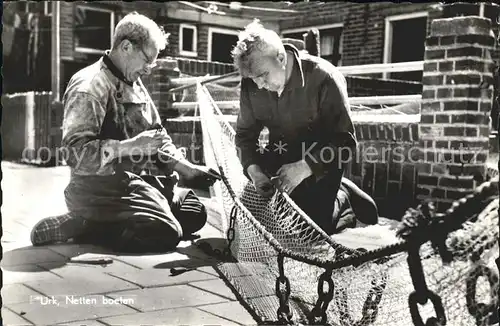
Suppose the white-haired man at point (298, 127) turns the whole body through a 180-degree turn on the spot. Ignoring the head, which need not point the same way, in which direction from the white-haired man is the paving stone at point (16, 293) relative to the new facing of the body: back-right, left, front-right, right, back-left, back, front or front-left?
back

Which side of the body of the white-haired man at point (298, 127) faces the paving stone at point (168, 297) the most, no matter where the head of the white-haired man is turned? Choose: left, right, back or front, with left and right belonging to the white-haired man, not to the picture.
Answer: front

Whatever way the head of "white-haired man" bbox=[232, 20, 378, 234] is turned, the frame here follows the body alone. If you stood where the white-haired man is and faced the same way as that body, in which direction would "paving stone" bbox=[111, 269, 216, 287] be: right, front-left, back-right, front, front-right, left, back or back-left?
front

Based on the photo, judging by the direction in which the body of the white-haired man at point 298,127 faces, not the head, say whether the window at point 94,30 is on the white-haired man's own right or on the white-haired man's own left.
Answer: on the white-haired man's own right

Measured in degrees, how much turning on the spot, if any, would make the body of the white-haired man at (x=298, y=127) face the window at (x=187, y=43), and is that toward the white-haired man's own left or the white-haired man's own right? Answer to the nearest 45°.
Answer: approximately 135° to the white-haired man's own right

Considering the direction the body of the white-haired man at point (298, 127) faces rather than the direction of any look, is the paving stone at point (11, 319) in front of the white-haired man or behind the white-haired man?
in front

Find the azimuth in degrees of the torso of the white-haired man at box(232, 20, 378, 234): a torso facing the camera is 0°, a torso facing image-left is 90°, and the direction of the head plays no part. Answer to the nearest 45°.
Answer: approximately 45°

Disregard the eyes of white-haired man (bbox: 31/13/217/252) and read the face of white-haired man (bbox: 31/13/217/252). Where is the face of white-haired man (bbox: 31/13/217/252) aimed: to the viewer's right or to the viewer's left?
to the viewer's right

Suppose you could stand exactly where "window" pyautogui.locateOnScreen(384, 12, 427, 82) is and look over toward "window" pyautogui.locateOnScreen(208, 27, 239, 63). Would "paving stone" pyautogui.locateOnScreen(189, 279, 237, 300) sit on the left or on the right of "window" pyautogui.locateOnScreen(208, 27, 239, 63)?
left

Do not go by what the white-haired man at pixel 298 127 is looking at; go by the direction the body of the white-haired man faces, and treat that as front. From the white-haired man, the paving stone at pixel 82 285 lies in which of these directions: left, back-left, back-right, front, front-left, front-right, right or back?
front

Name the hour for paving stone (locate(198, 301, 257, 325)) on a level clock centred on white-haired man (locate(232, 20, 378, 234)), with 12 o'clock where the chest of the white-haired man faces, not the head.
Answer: The paving stone is roughly at 11 o'clock from the white-haired man.

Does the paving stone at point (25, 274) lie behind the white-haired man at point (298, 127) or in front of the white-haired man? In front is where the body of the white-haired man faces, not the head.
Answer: in front
